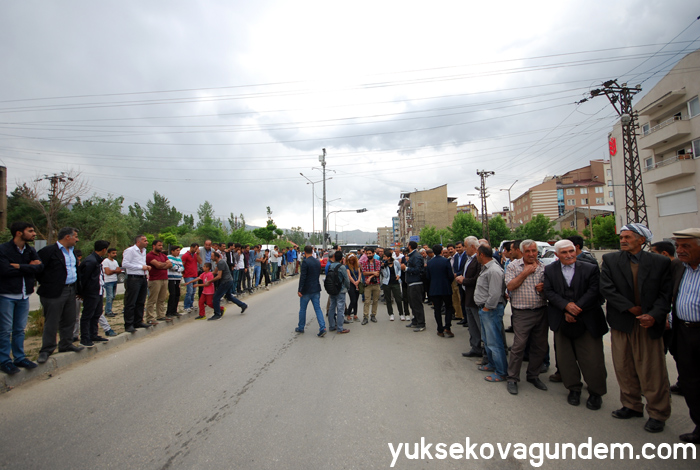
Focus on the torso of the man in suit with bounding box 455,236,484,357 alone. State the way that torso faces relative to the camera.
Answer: to the viewer's left

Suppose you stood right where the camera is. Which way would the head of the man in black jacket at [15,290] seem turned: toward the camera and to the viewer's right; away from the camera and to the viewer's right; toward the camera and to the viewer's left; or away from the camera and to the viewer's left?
toward the camera and to the viewer's right

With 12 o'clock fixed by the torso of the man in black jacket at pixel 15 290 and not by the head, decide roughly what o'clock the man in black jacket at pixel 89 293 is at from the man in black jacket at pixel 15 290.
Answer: the man in black jacket at pixel 89 293 is roughly at 9 o'clock from the man in black jacket at pixel 15 290.

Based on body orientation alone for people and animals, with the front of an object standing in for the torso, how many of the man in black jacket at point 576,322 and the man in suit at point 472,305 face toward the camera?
1

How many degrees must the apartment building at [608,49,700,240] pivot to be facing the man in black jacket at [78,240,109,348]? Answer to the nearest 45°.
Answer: approximately 45° to its left

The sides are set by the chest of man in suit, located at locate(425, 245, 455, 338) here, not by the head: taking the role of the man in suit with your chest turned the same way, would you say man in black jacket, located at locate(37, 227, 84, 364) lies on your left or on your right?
on your left

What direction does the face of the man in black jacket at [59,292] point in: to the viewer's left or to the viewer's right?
to the viewer's right

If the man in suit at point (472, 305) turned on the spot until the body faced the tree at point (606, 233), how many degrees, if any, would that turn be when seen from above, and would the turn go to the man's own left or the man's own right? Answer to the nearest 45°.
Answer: approximately 90° to the man's own right

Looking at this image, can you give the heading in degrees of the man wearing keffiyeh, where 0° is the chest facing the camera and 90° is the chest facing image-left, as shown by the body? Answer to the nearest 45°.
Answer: approximately 45°

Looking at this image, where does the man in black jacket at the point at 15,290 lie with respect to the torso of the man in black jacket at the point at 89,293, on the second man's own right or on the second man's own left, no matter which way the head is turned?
on the second man's own right

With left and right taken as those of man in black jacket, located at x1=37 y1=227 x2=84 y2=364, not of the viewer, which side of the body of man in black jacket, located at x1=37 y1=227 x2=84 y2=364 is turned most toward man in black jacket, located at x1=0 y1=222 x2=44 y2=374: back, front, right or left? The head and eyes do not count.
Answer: right

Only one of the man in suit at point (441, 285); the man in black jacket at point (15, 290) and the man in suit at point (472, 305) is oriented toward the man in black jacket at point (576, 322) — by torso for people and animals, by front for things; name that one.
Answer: the man in black jacket at point (15, 290)
